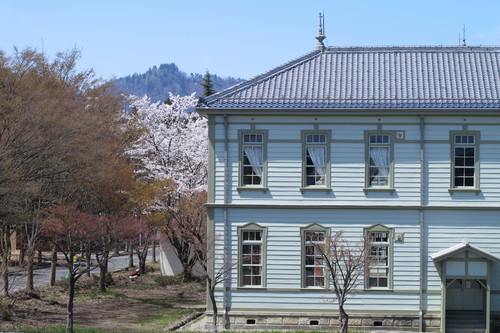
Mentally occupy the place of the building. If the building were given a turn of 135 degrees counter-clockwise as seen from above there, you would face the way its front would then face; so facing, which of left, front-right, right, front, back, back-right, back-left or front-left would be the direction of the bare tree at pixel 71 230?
back-left

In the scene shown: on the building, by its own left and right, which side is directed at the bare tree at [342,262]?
front

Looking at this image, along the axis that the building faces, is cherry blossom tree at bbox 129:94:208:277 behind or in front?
behind

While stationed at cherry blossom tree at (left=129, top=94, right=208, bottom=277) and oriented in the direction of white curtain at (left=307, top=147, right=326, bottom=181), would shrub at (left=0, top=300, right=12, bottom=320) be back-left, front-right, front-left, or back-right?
front-right

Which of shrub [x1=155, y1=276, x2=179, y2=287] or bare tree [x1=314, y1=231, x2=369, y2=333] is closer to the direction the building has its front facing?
the bare tree

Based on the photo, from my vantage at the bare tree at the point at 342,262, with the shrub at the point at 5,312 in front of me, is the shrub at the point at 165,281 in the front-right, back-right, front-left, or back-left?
front-right

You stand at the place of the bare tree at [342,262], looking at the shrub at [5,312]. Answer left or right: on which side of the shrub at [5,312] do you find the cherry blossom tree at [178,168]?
right

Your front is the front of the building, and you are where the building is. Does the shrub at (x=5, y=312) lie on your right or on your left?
on your right

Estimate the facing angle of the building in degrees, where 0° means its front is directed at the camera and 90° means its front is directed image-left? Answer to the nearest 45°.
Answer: approximately 0°
